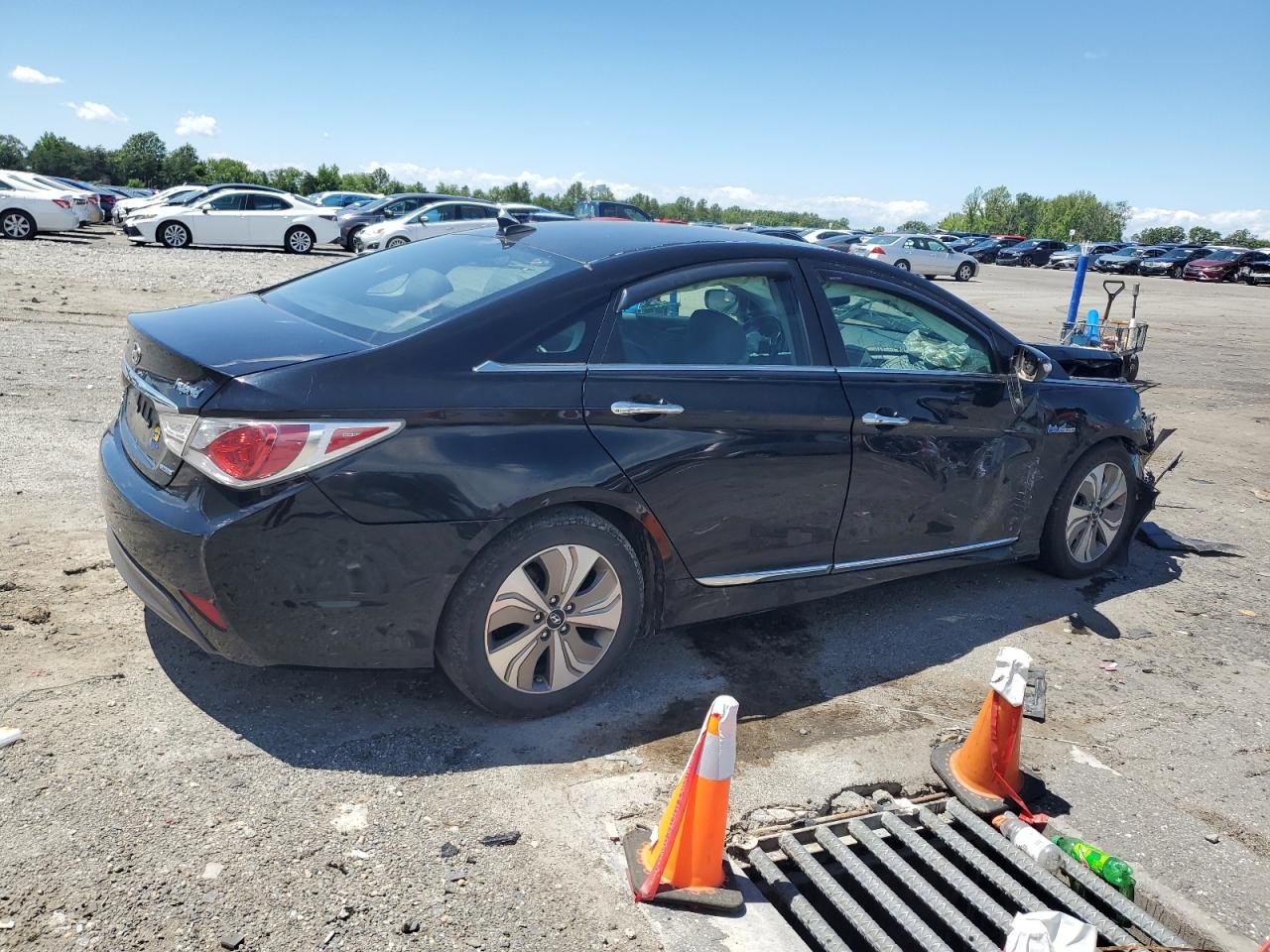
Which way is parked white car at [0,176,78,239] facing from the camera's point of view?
to the viewer's left

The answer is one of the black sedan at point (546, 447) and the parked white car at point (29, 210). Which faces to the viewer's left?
the parked white car

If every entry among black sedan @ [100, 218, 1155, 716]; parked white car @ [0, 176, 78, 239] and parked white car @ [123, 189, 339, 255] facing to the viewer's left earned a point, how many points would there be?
2

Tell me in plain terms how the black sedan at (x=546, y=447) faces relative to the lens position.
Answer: facing away from the viewer and to the right of the viewer

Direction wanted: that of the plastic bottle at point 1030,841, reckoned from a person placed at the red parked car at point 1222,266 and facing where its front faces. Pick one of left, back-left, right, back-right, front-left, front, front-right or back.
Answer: front-left

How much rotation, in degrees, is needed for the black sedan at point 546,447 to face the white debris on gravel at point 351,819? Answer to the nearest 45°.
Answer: approximately 180°

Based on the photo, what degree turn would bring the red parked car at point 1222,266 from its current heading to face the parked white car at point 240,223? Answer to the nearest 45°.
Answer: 0° — it already faces it

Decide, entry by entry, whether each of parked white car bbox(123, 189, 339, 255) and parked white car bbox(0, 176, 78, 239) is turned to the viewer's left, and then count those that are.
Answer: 2

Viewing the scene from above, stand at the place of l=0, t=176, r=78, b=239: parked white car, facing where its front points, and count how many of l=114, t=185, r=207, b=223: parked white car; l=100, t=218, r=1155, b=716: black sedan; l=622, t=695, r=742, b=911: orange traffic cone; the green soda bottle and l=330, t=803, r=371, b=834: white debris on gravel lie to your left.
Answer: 4

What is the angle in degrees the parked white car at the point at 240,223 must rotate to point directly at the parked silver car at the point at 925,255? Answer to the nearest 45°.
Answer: approximately 180°

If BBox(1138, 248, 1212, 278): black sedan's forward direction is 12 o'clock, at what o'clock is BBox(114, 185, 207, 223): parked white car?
The parked white car is roughly at 12 o'clock from the black sedan.

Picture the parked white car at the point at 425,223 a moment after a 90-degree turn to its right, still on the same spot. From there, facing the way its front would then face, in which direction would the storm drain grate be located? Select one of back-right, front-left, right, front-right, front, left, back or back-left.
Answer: back-left

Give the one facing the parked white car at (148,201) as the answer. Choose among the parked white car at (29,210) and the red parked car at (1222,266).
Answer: the red parked car

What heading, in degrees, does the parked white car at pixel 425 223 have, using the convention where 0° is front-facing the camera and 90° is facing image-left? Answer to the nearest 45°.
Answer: approximately 45°

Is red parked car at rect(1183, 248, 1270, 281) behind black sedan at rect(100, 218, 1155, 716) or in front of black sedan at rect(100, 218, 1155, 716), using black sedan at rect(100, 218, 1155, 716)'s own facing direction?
in front

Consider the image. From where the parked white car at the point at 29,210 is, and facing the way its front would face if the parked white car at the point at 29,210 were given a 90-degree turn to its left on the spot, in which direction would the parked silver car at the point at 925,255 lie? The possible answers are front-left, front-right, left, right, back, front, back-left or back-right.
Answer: left

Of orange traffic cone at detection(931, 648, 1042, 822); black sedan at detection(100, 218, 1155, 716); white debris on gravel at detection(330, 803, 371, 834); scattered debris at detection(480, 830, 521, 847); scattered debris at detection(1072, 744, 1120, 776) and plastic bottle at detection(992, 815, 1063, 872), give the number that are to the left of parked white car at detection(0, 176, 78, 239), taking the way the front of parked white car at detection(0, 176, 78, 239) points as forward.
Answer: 6

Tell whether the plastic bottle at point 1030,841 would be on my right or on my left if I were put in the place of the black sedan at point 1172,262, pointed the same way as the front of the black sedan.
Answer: on my left

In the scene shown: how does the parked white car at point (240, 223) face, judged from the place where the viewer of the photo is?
facing to the left of the viewer

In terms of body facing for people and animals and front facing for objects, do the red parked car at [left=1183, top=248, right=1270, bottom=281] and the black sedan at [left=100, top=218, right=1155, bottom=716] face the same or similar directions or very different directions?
very different directions

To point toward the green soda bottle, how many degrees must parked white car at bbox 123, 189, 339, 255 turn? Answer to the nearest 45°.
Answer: approximately 90° to its left
